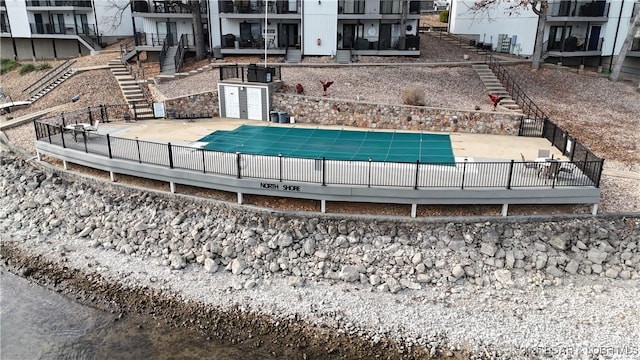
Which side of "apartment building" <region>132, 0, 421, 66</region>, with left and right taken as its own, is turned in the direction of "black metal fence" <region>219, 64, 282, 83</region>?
front

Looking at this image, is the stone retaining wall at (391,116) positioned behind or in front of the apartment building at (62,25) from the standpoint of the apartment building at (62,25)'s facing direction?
in front

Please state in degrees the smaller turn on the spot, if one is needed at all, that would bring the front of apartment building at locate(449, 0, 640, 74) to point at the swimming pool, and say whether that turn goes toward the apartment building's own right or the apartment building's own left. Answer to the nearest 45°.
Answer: approximately 45° to the apartment building's own right

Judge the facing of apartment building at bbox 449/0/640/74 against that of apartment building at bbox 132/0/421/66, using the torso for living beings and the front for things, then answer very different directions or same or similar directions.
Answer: same or similar directions

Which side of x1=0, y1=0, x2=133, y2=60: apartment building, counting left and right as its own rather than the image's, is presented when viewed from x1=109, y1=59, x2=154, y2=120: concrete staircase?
front

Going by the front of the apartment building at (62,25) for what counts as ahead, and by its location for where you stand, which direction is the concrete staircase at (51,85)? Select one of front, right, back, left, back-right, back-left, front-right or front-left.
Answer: front

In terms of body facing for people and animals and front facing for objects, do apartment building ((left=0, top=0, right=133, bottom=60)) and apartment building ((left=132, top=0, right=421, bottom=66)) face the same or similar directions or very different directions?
same or similar directions

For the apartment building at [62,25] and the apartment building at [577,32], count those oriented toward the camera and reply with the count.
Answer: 2

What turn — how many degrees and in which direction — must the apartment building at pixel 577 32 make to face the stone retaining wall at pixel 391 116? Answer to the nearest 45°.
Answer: approximately 45° to its right

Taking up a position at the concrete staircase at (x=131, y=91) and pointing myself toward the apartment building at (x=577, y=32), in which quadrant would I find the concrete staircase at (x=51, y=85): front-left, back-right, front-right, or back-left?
back-left

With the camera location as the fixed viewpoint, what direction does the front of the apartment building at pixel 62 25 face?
facing the viewer

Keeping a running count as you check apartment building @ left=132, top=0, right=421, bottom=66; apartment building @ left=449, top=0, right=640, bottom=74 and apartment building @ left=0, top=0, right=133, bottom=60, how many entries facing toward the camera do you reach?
3

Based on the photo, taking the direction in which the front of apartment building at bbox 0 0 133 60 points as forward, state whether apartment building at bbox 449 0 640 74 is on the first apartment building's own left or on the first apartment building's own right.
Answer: on the first apartment building's own left

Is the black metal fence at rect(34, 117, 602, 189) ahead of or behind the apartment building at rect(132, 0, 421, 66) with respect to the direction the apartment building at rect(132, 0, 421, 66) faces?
ahead

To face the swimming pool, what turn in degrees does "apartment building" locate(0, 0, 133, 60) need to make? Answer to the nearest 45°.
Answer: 0° — it already faces it

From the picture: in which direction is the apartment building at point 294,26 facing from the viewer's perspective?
toward the camera

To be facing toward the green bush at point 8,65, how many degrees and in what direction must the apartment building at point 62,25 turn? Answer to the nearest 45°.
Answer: approximately 90° to its right

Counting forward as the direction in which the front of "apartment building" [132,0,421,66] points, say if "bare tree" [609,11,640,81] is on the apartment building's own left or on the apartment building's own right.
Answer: on the apartment building's own left

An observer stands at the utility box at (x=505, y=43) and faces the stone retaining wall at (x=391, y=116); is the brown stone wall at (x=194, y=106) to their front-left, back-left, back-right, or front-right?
front-right

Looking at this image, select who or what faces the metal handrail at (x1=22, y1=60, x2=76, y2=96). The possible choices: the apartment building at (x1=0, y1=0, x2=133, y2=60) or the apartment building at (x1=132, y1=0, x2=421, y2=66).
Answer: the apartment building at (x1=0, y1=0, x2=133, y2=60)

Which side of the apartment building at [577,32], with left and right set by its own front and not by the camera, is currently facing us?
front
